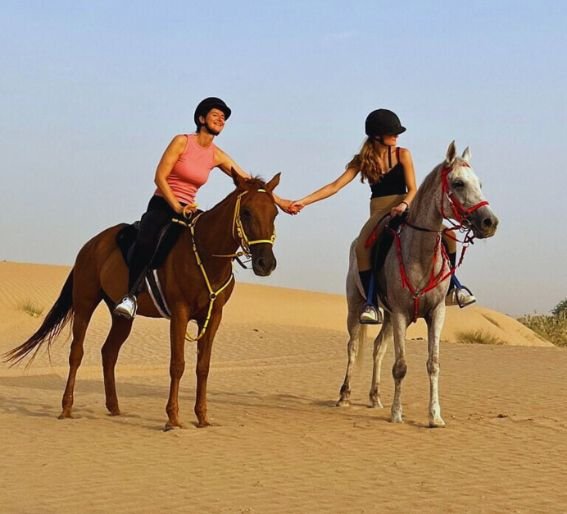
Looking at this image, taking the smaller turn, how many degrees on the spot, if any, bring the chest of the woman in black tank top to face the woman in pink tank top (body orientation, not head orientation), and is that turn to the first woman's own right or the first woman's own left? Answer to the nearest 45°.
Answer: approximately 135° to the first woman's own right

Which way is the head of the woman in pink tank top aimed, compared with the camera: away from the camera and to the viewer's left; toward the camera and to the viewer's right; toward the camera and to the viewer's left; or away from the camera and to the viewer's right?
toward the camera and to the viewer's right

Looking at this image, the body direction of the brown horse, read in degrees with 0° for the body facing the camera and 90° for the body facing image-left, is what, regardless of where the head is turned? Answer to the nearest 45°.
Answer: approximately 315°

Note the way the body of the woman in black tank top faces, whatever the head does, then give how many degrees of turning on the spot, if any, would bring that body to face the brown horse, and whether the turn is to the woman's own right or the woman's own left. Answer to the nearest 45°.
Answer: approximately 90° to the woman's own right

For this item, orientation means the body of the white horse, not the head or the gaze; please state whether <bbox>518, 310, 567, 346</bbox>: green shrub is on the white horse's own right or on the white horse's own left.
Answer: on the white horse's own left

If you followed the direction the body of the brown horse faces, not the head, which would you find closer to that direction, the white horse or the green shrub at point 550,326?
the white horse

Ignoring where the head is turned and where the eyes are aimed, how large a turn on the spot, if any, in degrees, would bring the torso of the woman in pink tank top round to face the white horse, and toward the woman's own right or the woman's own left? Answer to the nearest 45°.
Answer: approximately 45° to the woman's own left

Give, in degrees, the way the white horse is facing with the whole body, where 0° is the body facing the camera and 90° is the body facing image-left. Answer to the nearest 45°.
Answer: approximately 315°

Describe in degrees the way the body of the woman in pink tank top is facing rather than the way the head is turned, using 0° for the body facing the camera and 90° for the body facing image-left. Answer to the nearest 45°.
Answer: approximately 315°

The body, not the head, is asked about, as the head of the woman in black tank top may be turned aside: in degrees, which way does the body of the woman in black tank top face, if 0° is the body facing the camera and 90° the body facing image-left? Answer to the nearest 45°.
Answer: approximately 315°
